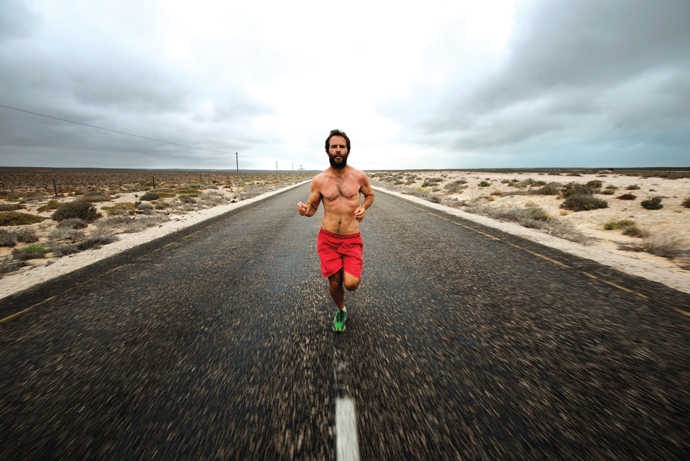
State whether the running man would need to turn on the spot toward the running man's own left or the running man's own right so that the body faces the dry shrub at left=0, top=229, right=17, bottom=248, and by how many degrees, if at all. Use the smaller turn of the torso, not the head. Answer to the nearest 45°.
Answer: approximately 135° to the running man's own right

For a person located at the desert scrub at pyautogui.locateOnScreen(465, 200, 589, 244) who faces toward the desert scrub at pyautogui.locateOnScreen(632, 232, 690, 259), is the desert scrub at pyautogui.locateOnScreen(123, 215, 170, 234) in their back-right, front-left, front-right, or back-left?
back-right

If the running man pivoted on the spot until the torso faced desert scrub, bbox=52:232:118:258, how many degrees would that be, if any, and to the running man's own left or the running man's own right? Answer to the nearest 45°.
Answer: approximately 135° to the running man's own right

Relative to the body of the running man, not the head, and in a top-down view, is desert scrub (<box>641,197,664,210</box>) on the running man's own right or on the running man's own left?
on the running man's own left

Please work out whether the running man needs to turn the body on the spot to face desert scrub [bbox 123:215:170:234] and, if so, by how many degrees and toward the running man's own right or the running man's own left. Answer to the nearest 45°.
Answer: approximately 135° to the running man's own right

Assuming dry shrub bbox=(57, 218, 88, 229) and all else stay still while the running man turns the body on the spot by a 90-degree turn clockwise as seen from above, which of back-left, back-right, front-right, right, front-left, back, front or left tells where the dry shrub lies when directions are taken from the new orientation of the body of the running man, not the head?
front-right

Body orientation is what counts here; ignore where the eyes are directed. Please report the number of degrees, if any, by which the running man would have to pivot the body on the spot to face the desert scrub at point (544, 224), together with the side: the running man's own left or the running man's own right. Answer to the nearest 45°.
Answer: approximately 135° to the running man's own left

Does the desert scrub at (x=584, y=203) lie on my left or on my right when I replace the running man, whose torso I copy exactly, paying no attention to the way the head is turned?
on my left

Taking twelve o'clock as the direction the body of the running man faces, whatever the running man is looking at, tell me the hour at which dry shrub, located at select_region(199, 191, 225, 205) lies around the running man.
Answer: The dry shrub is roughly at 5 o'clock from the running man.
